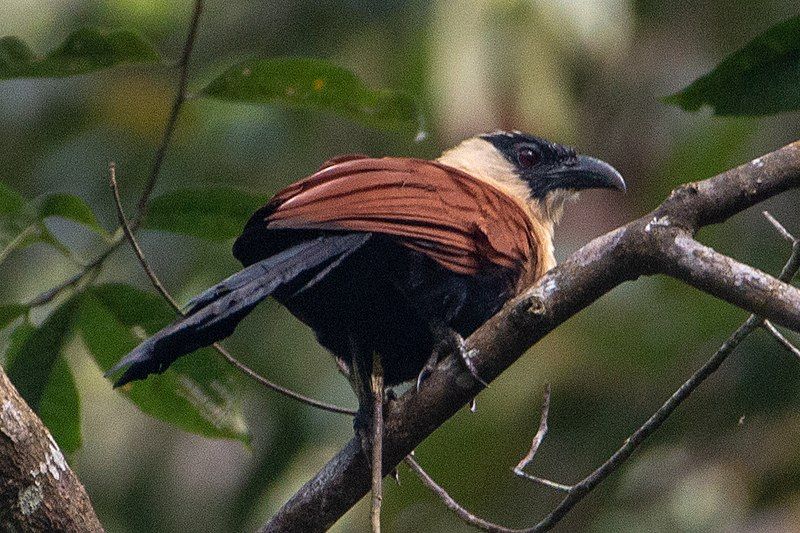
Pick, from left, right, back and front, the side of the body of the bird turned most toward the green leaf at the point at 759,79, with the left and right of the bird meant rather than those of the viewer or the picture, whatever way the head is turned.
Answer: front

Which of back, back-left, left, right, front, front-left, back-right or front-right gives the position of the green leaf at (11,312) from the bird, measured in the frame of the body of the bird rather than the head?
back

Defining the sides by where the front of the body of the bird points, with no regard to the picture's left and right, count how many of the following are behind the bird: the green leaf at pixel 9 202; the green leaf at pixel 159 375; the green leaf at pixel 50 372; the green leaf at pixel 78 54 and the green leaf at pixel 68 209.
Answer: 5

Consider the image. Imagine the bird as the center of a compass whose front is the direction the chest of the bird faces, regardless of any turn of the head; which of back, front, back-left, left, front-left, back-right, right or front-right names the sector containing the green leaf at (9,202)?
back

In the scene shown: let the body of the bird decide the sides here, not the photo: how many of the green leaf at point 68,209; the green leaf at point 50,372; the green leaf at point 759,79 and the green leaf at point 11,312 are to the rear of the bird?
3

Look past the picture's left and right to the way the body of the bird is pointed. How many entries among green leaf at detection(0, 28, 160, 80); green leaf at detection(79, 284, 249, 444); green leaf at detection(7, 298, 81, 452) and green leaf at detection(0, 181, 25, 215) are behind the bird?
4

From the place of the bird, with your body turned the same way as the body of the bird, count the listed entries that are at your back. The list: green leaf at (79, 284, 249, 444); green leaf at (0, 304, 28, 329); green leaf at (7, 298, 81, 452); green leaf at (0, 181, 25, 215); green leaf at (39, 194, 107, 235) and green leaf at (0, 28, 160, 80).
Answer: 6

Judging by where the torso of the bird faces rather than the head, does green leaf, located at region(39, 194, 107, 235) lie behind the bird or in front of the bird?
behind

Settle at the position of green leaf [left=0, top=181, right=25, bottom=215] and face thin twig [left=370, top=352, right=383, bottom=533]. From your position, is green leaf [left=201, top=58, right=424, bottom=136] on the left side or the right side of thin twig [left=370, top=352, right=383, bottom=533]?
left

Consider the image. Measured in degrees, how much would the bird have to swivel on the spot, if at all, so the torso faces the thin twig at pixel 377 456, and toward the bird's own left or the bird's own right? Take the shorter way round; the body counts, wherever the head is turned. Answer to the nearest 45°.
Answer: approximately 90° to the bird's own right

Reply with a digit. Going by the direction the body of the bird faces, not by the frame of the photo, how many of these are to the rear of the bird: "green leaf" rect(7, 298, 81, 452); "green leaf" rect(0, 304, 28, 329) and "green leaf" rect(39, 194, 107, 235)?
3

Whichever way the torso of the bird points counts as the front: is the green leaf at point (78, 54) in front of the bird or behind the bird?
behind

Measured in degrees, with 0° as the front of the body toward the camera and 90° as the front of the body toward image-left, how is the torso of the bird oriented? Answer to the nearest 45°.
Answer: approximately 270°
